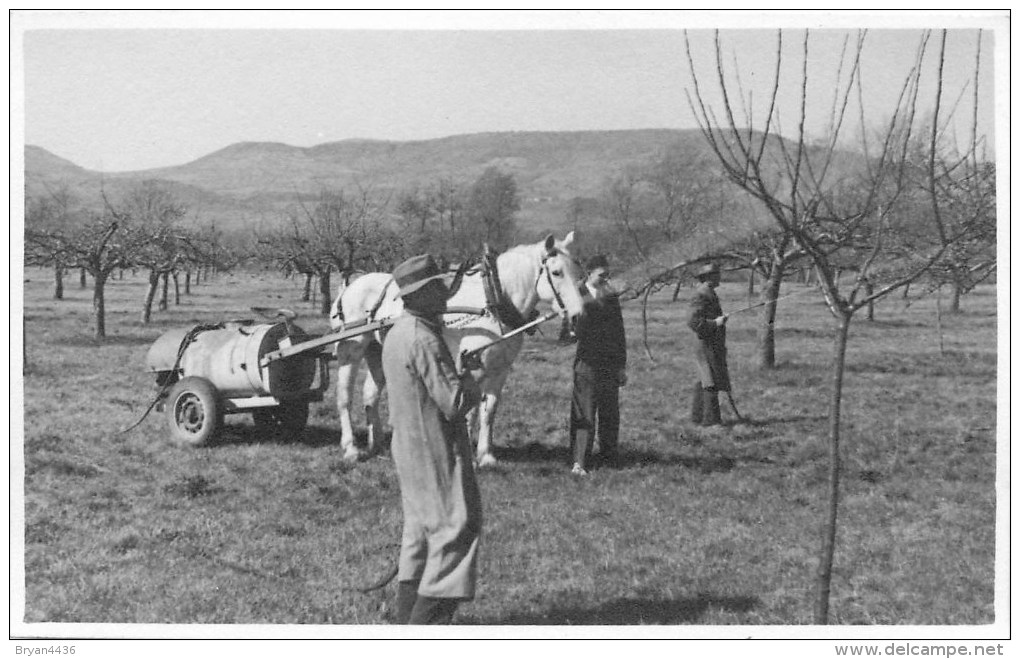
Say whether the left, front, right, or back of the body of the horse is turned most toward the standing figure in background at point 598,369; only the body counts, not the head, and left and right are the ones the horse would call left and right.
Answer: front

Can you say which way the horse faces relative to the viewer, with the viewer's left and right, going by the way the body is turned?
facing to the right of the viewer

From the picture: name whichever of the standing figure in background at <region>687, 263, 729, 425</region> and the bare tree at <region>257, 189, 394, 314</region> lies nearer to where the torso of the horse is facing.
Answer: the standing figure in background

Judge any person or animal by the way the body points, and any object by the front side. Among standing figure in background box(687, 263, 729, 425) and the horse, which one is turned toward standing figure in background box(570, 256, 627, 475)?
the horse

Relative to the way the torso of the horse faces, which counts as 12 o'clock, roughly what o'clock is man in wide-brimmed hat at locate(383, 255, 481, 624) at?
The man in wide-brimmed hat is roughly at 3 o'clock from the horse.

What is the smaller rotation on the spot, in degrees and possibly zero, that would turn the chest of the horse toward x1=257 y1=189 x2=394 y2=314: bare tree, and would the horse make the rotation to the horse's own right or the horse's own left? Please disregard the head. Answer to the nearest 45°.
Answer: approximately 90° to the horse's own left

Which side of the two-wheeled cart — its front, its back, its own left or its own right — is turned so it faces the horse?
front

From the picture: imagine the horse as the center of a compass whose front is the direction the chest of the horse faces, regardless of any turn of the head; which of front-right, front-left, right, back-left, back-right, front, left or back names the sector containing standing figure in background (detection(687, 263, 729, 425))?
front-left

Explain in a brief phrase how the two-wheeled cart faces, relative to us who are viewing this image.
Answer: facing the viewer and to the right of the viewer

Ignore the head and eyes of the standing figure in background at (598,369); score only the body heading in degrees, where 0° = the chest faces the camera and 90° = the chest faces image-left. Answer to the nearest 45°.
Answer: approximately 0°

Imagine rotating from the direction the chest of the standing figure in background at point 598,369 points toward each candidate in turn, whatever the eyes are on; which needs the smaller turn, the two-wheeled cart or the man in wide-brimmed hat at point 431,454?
the man in wide-brimmed hat
